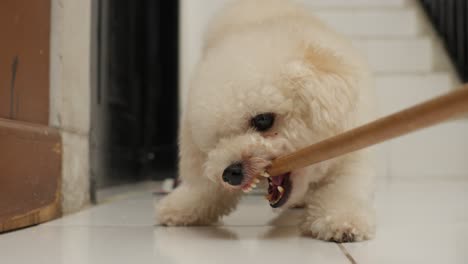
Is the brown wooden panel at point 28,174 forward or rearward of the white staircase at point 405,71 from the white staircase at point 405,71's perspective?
forward

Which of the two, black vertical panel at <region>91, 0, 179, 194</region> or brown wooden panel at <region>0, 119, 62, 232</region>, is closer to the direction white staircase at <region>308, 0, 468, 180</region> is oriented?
the brown wooden panel

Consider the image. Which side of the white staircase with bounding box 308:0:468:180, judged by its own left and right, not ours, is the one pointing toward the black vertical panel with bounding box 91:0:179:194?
right

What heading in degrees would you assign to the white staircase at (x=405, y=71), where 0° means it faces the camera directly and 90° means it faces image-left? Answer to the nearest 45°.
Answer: approximately 0°

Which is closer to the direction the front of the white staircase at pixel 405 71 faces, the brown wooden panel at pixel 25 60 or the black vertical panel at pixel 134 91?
the brown wooden panel

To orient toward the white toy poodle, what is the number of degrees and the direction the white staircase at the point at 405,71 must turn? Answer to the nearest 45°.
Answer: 0° — it already faces it

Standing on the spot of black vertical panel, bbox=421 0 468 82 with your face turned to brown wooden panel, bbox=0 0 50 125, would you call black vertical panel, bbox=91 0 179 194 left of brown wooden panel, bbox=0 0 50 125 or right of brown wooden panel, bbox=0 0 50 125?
right
